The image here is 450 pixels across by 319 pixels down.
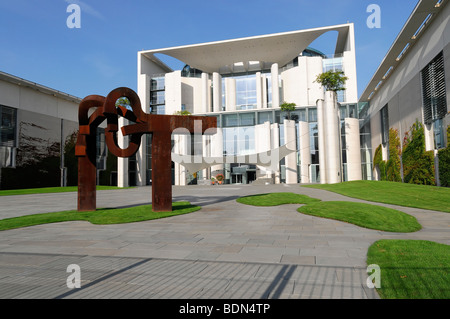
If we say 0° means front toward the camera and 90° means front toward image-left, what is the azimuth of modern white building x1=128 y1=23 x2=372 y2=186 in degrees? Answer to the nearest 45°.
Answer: approximately 0°

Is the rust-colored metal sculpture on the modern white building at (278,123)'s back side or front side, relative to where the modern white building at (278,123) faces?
on the front side

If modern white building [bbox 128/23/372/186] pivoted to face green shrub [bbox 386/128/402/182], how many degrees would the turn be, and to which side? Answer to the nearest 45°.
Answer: approximately 45° to its left

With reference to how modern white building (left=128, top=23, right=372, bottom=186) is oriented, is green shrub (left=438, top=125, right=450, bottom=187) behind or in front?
in front

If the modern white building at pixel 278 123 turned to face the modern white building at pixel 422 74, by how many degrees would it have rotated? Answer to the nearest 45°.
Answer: approximately 45° to its left

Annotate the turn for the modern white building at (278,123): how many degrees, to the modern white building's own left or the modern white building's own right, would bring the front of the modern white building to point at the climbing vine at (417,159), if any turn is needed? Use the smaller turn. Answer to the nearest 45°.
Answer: approximately 45° to the modern white building's own left
